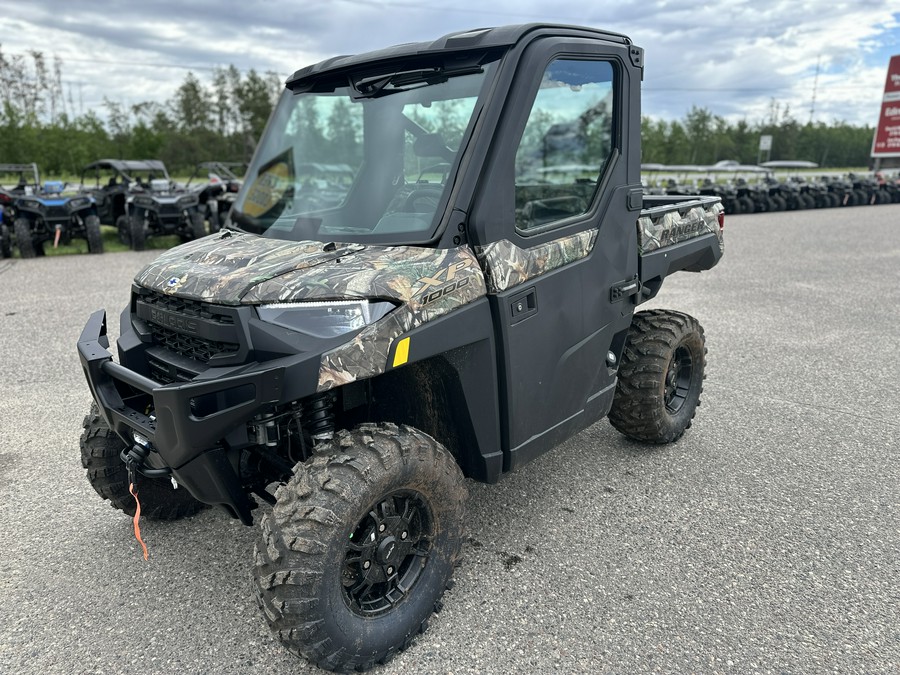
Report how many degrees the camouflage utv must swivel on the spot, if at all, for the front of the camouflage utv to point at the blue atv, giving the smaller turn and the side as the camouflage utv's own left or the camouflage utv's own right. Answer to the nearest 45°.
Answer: approximately 90° to the camouflage utv's own right

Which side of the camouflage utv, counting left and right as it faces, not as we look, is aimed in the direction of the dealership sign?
back

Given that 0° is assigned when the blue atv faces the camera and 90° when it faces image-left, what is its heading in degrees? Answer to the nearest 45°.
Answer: approximately 0°

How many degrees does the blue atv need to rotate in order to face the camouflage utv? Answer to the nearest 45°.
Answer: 0° — it already faces it

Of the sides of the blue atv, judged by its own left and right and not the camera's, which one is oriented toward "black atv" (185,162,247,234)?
left

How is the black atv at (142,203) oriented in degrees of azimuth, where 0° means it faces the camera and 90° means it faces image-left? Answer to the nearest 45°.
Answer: approximately 315°

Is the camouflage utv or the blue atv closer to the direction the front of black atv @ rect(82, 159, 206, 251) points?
the camouflage utv
